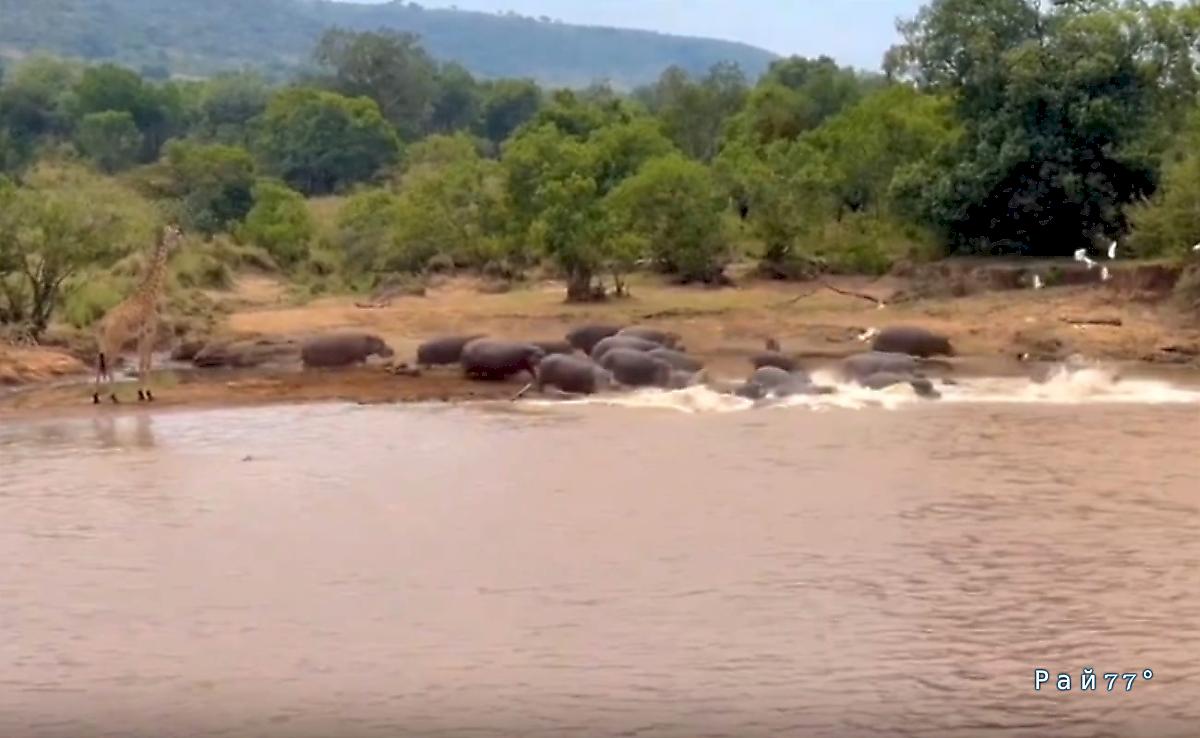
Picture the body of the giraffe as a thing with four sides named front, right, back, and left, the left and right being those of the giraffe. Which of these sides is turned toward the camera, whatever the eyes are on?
right

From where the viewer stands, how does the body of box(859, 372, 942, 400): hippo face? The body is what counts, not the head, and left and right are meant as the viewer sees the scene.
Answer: facing to the right of the viewer

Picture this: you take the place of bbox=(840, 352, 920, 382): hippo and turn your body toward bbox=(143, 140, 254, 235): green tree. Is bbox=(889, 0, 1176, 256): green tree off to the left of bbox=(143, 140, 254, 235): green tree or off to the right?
right

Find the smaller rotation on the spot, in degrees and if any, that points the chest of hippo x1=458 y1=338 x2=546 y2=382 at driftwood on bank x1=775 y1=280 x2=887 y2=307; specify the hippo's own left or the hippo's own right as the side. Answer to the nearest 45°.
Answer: approximately 45° to the hippo's own left
